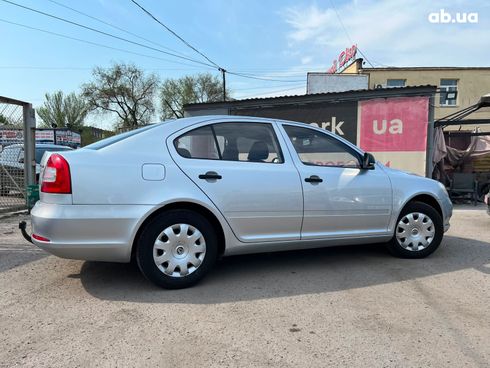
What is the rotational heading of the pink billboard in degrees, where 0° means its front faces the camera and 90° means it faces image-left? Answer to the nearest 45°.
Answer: approximately 0°

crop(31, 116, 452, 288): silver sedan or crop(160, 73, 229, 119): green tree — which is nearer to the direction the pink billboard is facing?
the silver sedan

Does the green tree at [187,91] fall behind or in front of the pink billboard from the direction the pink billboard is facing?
behind

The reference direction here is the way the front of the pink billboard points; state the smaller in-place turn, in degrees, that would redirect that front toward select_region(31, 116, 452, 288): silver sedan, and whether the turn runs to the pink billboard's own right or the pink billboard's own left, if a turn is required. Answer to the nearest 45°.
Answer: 0° — it already faces it

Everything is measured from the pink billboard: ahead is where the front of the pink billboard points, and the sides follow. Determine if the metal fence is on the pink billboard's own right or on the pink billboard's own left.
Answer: on the pink billboard's own right

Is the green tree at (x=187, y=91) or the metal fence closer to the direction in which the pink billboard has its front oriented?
the metal fence

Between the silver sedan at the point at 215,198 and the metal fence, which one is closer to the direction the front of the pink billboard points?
the silver sedan
